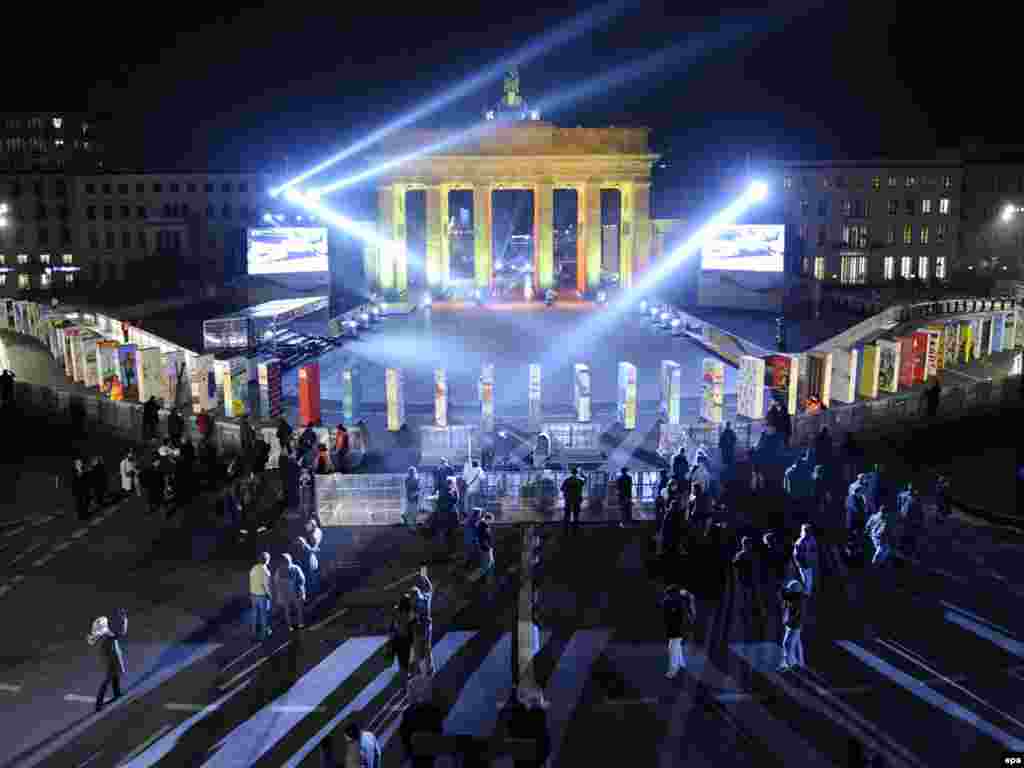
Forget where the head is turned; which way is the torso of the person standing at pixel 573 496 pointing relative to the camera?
away from the camera

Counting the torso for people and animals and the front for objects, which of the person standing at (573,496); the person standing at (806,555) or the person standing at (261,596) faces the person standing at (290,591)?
the person standing at (261,596)

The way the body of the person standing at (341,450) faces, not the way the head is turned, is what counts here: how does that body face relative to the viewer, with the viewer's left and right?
facing away from the viewer

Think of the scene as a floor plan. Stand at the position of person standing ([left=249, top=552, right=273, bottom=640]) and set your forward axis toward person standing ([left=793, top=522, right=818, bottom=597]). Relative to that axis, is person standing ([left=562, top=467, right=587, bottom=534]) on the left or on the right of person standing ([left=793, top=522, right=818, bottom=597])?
left

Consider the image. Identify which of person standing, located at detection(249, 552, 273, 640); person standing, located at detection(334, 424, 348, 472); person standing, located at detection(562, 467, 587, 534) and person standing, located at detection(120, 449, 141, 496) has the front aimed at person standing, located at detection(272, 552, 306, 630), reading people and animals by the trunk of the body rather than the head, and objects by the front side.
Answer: person standing, located at detection(249, 552, 273, 640)

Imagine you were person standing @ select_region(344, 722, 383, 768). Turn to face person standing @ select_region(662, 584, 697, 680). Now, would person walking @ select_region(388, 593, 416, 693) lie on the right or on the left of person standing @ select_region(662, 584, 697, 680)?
left

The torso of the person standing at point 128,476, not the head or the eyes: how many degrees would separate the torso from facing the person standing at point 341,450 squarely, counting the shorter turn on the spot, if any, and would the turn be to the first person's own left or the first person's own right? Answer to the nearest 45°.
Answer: approximately 45° to the first person's own right

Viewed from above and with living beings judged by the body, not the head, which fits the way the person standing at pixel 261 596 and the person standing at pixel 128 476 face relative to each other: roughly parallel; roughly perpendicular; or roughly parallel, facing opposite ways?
roughly parallel

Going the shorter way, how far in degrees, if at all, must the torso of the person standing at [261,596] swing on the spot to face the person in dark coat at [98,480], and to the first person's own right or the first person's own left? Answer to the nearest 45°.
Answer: approximately 90° to the first person's own left

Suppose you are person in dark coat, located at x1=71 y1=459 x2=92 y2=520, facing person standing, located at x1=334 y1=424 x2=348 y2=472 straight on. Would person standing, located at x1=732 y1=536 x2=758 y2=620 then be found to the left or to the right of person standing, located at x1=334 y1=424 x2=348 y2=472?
right

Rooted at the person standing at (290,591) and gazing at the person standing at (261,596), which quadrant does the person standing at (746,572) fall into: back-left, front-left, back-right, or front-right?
back-left

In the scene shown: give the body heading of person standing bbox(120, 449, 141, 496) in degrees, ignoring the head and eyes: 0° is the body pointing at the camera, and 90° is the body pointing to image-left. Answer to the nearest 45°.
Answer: approximately 225°
